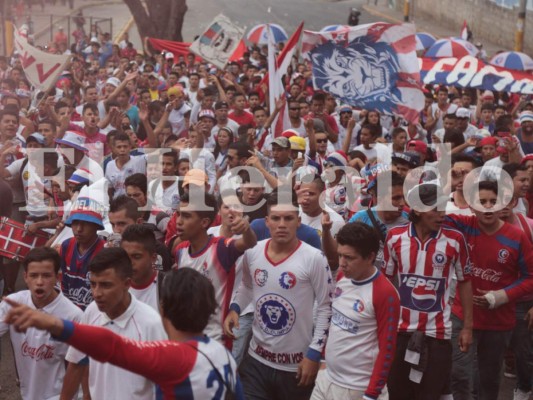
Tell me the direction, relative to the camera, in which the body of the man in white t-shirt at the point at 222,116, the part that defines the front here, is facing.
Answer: toward the camera

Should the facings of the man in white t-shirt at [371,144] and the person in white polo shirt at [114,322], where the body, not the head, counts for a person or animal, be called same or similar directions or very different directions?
same or similar directions

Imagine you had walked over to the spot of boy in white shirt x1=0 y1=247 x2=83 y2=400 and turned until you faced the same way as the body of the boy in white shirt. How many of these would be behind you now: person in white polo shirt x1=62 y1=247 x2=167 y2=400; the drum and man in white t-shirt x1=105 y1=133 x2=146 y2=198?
2

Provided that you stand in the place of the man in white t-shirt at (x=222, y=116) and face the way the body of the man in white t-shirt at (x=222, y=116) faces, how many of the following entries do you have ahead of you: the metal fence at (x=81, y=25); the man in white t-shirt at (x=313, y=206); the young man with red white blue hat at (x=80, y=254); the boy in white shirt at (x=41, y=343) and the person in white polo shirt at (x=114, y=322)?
4

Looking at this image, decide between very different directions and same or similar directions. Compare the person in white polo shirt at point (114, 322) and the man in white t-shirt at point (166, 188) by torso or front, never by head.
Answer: same or similar directions

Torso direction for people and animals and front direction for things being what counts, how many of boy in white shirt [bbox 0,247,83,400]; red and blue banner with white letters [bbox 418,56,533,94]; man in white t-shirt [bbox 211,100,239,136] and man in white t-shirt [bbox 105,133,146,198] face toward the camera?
4

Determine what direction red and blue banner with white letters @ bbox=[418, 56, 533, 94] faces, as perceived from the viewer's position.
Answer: facing the viewer

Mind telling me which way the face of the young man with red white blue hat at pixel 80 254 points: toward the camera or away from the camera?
toward the camera

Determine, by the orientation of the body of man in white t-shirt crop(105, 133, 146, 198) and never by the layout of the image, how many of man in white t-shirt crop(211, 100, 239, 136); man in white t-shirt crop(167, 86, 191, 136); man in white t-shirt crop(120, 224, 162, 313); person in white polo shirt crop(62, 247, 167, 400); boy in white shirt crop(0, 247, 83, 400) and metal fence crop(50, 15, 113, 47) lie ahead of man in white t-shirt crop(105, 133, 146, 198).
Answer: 3

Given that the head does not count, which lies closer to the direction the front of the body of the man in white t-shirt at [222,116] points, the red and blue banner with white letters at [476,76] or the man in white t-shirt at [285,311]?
the man in white t-shirt

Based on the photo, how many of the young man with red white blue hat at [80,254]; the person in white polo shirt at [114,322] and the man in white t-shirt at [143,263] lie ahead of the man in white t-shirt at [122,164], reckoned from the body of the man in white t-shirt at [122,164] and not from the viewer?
3

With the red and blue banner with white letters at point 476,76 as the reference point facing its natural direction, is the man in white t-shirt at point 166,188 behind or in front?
in front

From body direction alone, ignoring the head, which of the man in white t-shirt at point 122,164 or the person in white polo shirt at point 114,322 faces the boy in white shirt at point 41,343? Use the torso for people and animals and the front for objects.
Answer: the man in white t-shirt at point 122,164

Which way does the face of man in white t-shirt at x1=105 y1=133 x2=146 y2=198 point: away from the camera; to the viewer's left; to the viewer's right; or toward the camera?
toward the camera

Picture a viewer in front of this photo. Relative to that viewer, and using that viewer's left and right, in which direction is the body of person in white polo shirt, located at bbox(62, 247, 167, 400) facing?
facing the viewer and to the left of the viewer

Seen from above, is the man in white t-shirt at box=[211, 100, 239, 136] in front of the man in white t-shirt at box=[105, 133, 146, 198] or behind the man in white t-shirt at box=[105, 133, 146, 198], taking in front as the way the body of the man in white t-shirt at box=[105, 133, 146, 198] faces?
behind

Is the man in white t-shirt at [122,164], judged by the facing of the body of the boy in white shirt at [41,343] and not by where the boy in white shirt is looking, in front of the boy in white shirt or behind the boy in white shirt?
behind

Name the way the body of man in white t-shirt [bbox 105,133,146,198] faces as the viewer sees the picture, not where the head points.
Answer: toward the camera
